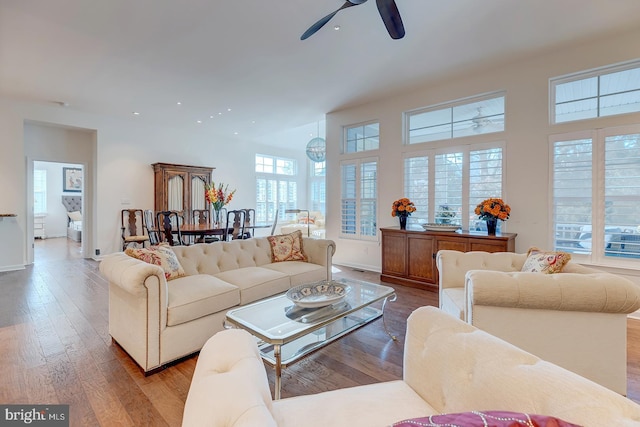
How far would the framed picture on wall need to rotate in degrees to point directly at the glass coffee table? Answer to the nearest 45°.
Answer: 0° — it already faces it

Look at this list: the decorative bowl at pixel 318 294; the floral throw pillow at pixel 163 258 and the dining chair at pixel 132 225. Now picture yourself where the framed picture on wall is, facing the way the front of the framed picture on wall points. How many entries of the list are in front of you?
3

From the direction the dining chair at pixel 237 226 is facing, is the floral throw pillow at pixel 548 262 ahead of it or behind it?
behind

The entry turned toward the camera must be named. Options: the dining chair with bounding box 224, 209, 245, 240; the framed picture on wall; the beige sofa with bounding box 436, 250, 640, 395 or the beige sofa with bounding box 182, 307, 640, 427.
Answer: the framed picture on wall

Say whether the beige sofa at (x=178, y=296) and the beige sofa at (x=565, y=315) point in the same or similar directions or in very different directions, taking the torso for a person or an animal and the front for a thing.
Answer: very different directions

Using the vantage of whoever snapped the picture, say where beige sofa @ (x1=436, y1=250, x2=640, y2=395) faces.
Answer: facing to the left of the viewer

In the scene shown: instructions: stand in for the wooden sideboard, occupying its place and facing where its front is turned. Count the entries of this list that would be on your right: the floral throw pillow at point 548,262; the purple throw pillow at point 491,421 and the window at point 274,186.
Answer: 1

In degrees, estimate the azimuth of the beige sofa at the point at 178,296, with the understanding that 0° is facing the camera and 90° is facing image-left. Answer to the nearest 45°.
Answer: approximately 315°

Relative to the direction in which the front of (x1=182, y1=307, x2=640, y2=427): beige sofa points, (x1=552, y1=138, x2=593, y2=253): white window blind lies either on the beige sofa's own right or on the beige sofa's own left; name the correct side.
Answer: on the beige sofa's own right

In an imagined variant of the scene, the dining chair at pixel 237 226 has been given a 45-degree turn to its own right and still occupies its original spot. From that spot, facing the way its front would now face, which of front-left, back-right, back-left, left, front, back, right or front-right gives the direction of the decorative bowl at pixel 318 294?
back

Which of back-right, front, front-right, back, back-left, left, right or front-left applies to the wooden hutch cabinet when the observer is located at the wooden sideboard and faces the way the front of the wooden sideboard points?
front-right

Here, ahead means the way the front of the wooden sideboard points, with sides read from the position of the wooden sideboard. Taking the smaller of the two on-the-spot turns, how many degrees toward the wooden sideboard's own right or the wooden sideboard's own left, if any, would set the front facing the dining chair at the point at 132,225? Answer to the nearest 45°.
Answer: approximately 45° to the wooden sideboard's own right

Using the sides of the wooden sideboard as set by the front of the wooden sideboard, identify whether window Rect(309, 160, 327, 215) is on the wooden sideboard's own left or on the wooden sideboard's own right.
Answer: on the wooden sideboard's own right

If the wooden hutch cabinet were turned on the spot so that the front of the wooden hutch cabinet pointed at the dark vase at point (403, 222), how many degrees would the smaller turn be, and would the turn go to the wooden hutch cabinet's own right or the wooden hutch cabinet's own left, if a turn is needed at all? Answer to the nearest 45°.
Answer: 0° — it already faces it

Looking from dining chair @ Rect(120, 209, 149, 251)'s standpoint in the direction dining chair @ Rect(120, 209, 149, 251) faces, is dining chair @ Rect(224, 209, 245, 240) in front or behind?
in front
